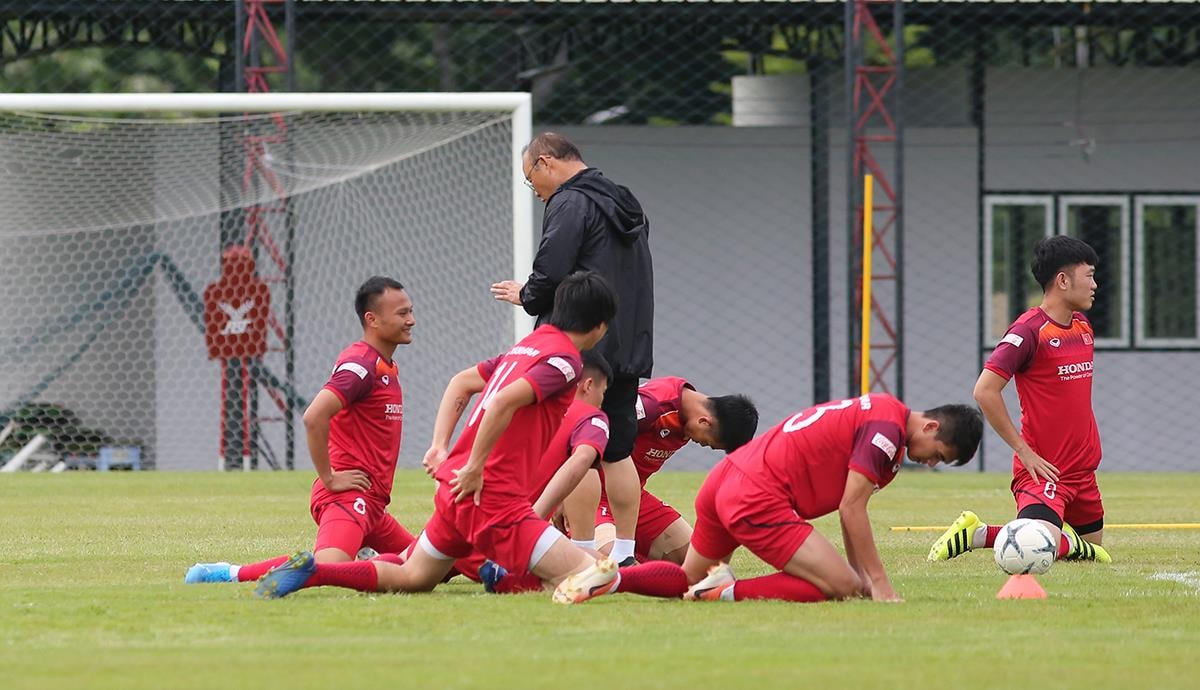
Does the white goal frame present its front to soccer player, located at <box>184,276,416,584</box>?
yes

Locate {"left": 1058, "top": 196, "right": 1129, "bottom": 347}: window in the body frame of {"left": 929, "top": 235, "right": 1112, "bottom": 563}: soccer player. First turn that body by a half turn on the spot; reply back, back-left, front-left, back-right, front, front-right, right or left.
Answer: front-right

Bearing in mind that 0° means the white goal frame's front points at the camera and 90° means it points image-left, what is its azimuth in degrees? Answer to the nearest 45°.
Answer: approximately 0°

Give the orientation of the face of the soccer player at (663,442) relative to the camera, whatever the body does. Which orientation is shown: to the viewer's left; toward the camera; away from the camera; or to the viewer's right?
to the viewer's right

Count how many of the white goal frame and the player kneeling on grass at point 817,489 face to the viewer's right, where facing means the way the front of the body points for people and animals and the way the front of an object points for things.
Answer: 1

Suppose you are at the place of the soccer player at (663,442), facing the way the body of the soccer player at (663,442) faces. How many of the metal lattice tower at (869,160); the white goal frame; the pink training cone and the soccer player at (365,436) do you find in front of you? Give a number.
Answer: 1

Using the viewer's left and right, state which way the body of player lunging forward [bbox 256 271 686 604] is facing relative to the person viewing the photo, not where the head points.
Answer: facing away from the viewer and to the right of the viewer

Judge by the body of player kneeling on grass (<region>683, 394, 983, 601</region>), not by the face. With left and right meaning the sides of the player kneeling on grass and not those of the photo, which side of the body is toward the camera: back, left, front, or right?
right

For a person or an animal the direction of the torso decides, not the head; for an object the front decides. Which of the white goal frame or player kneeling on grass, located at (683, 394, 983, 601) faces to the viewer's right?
the player kneeling on grass

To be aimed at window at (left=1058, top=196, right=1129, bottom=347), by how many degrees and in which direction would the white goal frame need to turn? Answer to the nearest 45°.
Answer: approximately 135° to its left

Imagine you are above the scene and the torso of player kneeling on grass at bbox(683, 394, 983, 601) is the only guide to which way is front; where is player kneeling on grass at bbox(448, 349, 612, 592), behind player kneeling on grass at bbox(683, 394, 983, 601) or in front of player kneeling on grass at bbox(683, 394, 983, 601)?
behind

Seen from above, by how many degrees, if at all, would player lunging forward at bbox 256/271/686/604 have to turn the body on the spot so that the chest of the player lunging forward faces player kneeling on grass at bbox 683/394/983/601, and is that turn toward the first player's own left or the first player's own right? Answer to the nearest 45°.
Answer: approximately 45° to the first player's own right

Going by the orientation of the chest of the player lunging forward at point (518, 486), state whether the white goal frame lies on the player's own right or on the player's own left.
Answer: on the player's own left

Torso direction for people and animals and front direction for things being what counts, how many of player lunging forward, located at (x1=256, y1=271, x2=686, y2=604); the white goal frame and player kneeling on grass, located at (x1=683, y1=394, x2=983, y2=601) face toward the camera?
1
